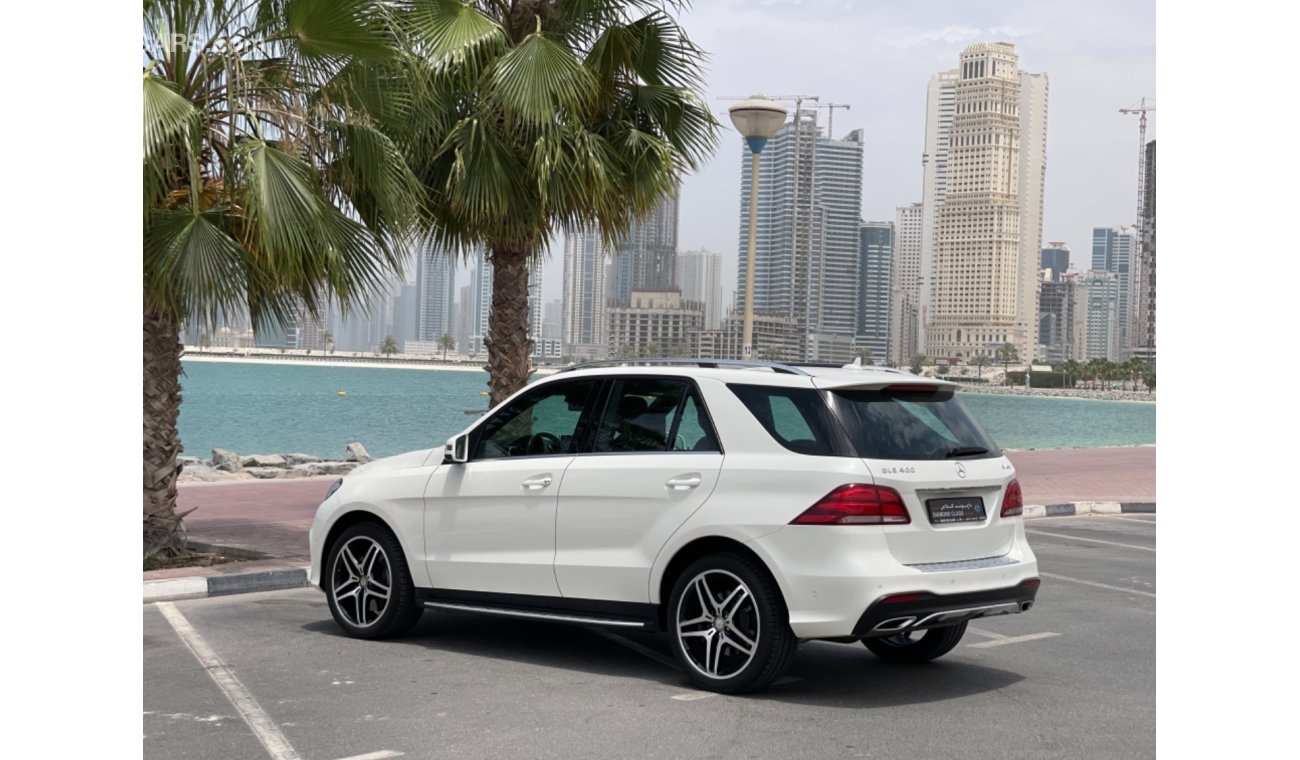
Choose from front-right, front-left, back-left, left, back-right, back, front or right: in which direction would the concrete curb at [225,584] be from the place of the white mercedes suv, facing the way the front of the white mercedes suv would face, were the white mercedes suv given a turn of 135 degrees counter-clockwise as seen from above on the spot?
back-right

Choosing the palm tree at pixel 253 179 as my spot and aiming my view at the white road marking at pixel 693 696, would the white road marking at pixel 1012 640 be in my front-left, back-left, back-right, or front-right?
front-left

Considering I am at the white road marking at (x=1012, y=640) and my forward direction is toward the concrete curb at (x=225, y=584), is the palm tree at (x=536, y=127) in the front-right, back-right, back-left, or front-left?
front-right

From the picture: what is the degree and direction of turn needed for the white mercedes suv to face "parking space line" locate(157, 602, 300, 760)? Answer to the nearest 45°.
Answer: approximately 45° to its left

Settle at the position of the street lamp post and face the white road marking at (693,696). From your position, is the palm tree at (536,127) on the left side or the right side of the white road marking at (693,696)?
right

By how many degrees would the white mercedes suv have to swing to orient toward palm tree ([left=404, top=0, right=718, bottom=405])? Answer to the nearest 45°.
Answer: approximately 45° to its right

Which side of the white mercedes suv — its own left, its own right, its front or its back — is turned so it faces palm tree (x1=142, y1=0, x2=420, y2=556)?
front

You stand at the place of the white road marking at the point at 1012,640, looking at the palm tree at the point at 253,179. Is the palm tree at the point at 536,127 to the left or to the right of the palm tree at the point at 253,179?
right

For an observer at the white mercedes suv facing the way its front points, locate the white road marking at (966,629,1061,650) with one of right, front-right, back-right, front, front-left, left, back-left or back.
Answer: right

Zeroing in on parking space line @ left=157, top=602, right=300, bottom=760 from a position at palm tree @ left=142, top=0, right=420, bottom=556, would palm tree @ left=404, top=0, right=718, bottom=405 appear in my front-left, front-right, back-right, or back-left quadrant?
back-left

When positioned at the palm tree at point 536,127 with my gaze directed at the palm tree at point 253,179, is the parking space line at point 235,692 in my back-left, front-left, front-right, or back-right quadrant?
front-left

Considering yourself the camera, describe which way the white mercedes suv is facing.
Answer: facing away from the viewer and to the left of the viewer

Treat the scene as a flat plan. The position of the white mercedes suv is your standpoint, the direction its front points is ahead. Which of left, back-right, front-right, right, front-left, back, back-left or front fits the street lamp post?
front-right
